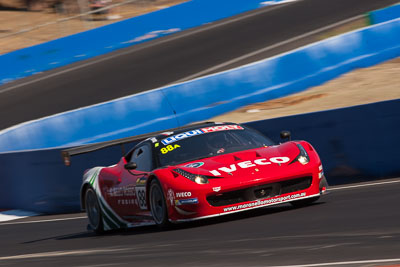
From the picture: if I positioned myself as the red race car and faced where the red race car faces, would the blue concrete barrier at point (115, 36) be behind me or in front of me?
behind

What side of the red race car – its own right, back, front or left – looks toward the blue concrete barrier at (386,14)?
left

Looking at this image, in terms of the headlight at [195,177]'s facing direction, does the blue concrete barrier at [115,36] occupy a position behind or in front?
behind

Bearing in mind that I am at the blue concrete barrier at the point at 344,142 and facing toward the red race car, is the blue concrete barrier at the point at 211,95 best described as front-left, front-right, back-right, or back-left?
back-right

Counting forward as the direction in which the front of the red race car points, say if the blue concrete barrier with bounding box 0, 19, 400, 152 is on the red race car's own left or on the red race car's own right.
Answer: on the red race car's own left

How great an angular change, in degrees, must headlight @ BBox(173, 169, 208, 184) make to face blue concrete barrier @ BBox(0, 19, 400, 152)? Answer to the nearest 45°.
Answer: approximately 135° to its left

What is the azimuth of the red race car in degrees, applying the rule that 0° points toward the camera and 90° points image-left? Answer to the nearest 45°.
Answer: approximately 315°

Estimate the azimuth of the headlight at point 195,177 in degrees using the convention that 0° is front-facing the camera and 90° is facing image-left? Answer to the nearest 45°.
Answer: approximately 315°
